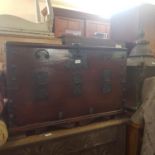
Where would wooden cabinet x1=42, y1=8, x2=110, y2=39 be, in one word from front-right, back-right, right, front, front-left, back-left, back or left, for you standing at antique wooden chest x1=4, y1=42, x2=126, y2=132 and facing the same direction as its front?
back-left

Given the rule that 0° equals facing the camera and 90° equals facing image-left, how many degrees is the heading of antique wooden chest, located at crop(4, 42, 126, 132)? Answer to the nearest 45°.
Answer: approximately 315°
